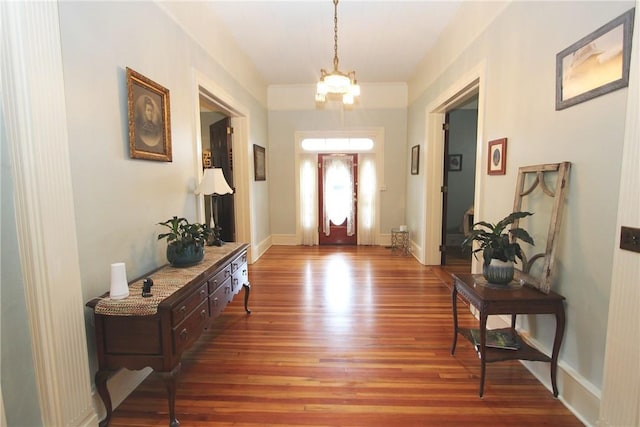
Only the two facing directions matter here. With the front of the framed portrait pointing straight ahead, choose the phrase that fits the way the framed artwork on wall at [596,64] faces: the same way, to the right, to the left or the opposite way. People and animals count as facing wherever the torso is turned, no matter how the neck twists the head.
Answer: the opposite way

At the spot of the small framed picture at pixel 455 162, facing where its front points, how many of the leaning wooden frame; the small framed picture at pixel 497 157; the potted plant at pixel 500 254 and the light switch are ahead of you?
4

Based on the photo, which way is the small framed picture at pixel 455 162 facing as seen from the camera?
toward the camera

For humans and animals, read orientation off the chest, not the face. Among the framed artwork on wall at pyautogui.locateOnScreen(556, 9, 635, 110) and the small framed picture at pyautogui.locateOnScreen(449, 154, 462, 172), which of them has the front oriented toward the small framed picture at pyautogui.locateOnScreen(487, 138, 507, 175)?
the small framed picture at pyautogui.locateOnScreen(449, 154, 462, 172)

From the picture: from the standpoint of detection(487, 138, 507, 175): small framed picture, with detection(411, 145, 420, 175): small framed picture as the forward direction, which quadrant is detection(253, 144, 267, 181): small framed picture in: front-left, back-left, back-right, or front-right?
front-left

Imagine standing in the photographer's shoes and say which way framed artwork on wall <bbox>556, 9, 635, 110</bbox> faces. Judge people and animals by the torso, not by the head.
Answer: facing the viewer and to the left of the viewer

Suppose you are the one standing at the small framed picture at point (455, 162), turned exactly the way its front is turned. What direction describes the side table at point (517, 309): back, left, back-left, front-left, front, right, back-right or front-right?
front

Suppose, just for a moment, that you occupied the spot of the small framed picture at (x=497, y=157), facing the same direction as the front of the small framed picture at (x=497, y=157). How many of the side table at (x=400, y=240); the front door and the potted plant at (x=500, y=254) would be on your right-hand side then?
2

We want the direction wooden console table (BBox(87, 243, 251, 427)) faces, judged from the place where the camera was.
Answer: facing the viewer and to the right of the viewer

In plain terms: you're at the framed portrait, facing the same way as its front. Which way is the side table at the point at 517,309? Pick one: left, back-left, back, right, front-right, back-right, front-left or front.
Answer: front

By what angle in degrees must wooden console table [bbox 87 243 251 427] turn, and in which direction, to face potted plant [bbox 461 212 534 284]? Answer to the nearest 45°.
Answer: approximately 45° to its left

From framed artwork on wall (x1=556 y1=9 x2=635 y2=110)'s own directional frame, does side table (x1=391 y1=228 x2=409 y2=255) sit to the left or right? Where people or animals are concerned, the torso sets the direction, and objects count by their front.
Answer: on its right
